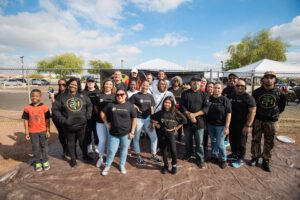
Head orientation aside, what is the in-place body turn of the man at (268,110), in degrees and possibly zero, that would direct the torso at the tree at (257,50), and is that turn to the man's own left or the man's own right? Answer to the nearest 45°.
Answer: approximately 180°

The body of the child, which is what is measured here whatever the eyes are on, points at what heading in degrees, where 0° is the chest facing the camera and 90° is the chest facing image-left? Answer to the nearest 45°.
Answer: approximately 0°

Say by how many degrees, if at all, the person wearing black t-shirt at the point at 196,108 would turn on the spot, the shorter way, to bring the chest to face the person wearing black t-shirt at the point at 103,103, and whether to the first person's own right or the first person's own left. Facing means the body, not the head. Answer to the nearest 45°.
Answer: approximately 90° to the first person's own right

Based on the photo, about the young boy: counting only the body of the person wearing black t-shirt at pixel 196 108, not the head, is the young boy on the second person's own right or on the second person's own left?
on the second person's own right

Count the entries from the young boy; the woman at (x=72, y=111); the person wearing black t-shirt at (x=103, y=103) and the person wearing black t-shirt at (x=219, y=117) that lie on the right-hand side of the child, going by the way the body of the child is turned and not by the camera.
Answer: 3
